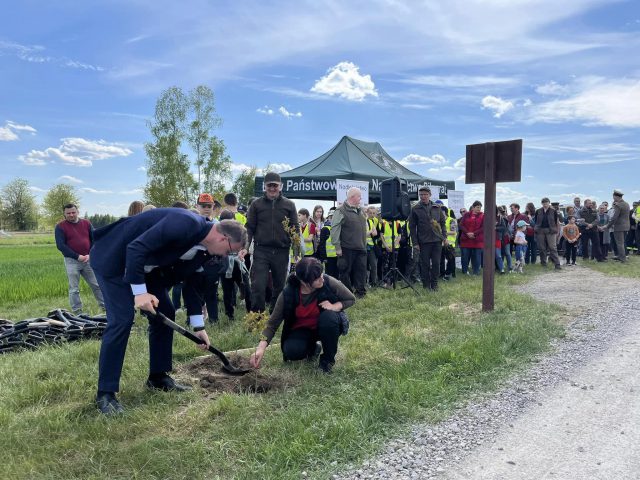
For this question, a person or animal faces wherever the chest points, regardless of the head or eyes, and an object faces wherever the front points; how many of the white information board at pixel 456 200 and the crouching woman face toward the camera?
2

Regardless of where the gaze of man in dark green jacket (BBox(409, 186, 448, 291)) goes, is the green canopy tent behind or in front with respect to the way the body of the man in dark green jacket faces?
behind

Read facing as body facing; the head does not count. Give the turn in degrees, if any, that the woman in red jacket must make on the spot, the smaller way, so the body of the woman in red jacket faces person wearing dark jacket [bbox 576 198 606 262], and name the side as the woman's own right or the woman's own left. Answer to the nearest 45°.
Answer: approximately 135° to the woman's own left

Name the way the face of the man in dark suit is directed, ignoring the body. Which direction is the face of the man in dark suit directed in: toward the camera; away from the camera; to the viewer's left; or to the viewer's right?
to the viewer's right

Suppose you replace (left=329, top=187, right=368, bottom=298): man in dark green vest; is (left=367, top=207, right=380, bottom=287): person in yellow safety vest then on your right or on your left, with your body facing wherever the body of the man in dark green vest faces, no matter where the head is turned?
on your left

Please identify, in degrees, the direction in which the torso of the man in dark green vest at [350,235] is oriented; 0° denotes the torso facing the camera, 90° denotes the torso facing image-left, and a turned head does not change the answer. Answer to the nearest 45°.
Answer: approximately 315°

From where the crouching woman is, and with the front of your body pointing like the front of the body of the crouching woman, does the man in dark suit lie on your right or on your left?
on your right

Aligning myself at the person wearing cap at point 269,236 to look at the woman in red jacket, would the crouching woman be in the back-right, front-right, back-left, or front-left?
back-right

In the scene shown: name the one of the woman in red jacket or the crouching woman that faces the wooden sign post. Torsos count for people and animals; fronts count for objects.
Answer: the woman in red jacket

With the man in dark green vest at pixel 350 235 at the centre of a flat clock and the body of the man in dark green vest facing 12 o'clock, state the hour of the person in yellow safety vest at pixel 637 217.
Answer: The person in yellow safety vest is roughly at 9 o'clock from the man in dark green vest.
